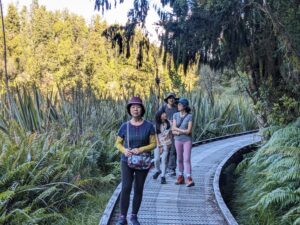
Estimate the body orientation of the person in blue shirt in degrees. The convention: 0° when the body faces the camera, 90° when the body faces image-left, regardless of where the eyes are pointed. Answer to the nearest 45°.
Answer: approximately 0°

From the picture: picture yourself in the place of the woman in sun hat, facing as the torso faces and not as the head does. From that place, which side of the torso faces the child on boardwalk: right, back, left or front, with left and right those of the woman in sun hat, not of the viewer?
back

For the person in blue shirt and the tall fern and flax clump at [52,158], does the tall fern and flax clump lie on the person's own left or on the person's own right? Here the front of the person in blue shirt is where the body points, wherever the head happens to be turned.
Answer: on the person's own right

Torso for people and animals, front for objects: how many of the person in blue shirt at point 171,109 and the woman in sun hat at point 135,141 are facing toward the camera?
2
